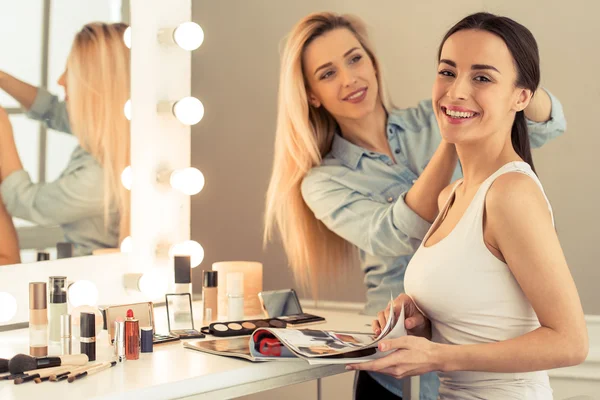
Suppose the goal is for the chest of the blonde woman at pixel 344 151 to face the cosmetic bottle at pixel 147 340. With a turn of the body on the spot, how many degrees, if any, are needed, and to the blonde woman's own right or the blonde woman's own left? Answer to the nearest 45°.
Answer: approximately 90° to the blonde woman's own right

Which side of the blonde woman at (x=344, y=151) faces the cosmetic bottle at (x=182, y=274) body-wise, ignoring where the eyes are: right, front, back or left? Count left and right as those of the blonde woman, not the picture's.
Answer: right

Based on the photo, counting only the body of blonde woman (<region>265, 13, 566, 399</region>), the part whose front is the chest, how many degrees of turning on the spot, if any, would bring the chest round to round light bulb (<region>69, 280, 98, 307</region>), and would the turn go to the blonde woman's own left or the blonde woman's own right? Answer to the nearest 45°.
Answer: approximately 90° to the blonde woman's own right

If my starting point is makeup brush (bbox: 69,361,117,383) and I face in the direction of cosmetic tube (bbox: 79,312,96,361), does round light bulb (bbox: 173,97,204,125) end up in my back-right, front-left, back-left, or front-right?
front-right

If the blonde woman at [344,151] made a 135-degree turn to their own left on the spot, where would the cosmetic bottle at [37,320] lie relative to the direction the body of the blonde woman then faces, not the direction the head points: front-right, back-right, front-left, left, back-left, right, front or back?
back-left

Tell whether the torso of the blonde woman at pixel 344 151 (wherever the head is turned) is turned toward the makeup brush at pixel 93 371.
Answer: no

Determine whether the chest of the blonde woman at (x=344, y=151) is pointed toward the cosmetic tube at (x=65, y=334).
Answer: no

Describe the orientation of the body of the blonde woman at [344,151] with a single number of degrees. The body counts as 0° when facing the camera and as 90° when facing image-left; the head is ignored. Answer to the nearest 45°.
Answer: approximately 315°

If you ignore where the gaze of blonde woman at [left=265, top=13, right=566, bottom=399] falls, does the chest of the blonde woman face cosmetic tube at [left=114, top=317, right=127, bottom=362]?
no

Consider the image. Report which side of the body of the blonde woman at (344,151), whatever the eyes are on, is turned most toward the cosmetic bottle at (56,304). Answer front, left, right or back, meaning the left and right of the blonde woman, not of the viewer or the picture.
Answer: right

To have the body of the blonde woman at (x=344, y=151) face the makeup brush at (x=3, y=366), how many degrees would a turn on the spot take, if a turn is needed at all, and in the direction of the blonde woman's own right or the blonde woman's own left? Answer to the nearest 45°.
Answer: approximately 90° to the blonde woman's own right
